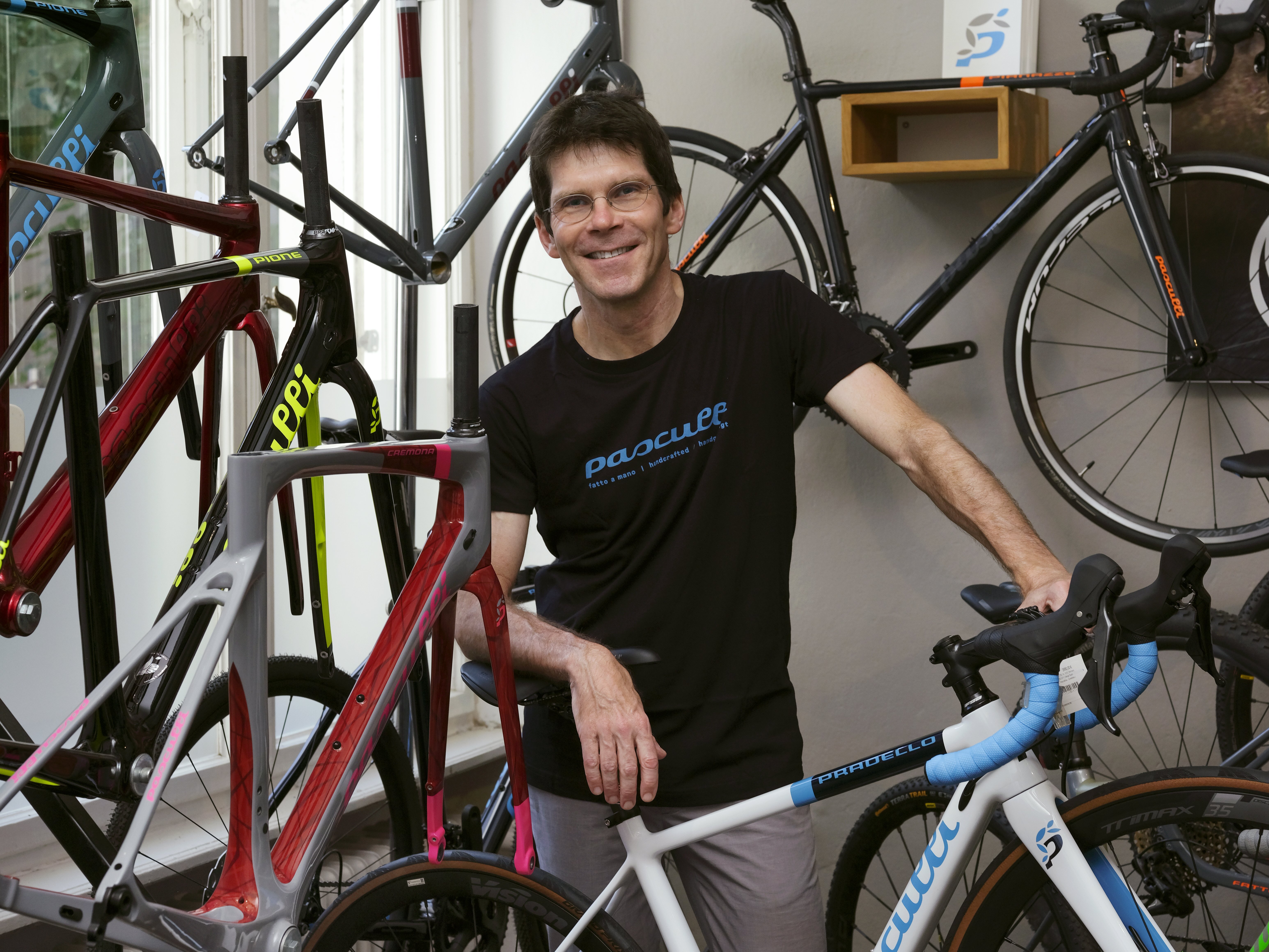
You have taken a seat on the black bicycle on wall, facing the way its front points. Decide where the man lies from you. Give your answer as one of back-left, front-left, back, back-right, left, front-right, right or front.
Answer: right

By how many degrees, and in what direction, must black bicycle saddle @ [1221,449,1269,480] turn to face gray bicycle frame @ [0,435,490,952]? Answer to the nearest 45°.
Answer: approximately 45° to its left

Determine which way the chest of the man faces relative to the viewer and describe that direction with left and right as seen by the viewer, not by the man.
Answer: facing the viewer

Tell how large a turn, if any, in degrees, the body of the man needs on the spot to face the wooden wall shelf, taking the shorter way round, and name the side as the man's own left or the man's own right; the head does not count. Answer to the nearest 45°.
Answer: approximately 135° to the man's own left

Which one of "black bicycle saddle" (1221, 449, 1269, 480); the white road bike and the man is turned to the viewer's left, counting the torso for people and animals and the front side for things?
the black bicycle saddle

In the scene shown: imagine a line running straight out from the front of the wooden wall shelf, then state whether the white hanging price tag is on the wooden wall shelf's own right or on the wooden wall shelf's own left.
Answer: on the wooden wall shelf's own left

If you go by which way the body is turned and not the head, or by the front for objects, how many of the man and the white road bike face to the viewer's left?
0

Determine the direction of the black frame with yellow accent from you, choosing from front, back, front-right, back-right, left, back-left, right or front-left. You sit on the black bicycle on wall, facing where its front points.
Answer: right

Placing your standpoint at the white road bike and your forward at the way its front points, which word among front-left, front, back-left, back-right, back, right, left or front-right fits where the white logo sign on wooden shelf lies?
back-left

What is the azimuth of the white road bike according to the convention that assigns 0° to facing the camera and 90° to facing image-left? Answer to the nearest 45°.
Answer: approximately 315°

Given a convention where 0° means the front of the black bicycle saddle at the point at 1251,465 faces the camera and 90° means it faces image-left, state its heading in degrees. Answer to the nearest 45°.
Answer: approximately 90°

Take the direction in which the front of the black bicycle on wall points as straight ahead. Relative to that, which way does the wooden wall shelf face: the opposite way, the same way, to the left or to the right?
to the right

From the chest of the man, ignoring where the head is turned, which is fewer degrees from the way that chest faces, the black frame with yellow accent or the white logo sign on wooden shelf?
the black frame with yellow accent
